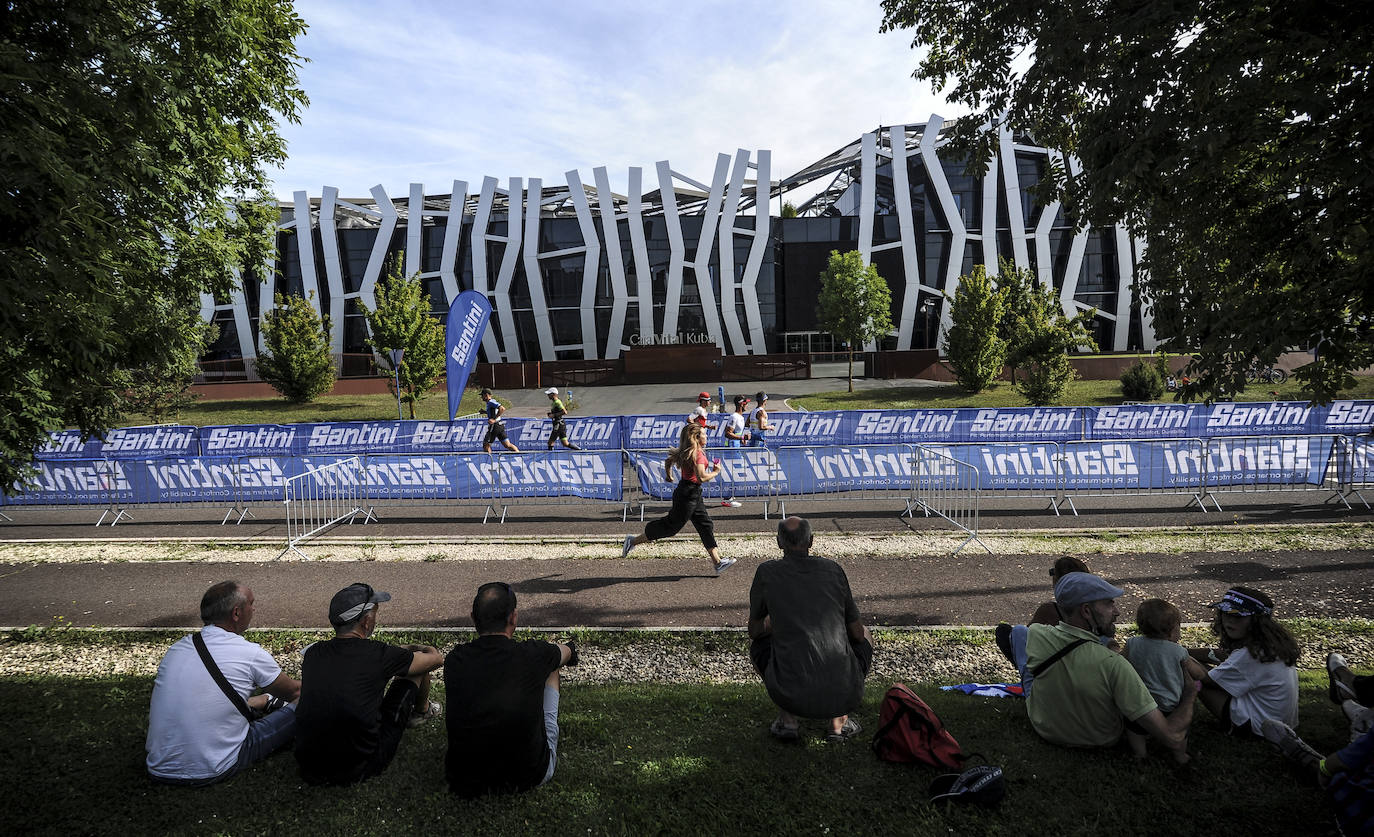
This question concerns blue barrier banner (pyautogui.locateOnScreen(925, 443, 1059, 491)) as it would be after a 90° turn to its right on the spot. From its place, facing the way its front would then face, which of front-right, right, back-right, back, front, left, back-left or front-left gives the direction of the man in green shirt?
right

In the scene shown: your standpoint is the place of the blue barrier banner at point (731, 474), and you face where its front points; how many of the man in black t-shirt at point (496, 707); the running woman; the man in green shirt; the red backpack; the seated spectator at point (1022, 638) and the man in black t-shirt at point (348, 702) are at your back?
6

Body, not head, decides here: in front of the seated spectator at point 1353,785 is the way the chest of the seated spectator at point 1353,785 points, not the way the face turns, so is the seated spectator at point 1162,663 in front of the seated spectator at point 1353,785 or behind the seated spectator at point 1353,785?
in front

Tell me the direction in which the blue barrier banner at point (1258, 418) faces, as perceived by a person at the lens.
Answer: facing the viewer

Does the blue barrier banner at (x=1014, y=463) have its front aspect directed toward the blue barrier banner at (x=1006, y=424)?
yes

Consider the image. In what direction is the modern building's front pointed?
toward the camera

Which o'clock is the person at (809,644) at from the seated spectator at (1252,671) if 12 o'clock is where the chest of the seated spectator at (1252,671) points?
the person at (809,644) is roughly at 11 o'clock from the seated spectator at (1252,671).

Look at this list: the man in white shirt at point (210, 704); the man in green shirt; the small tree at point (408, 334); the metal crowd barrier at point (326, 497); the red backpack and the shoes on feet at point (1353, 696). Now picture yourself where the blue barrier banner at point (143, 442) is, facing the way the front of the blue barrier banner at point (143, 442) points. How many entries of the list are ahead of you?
5

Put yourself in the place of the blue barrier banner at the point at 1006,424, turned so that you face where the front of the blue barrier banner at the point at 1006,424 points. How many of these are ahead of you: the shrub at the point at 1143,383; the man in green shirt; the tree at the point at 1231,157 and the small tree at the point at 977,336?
2

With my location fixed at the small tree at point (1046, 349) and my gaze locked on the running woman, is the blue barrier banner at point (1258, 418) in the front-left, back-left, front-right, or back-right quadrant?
front-left

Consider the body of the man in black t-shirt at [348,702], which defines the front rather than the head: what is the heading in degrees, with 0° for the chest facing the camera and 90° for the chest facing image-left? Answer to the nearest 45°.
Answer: approximately 225°

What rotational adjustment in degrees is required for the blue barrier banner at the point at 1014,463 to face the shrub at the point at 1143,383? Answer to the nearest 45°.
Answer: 0° — it already faces it

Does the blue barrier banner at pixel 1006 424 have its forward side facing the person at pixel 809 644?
yes

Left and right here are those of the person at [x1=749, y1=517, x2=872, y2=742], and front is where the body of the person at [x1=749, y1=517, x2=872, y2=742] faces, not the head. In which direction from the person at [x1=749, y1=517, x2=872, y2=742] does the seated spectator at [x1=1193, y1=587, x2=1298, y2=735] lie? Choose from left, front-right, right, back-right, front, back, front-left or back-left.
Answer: right

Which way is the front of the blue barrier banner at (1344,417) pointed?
toward the camera

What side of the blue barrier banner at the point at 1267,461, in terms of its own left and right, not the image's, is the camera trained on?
back
